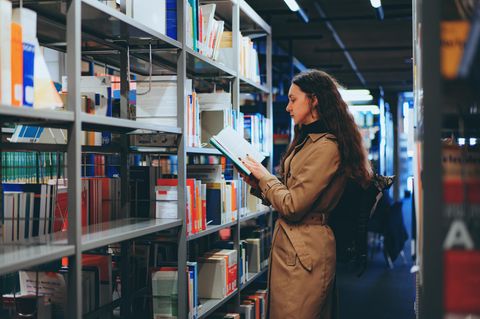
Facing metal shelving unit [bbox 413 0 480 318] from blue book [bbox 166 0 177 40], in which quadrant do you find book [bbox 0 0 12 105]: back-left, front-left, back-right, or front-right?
front-right

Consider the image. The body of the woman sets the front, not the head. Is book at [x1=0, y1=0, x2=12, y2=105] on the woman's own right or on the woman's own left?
on the woman's own left

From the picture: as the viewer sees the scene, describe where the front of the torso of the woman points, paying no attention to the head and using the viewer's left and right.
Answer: facing to the left of the viewer

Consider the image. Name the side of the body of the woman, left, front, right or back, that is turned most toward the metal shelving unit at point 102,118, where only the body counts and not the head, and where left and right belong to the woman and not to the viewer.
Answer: front

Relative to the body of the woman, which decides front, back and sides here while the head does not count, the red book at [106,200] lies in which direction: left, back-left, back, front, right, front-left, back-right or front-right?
front

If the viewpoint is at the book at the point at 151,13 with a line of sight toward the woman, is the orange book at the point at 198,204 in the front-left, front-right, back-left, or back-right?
front-left

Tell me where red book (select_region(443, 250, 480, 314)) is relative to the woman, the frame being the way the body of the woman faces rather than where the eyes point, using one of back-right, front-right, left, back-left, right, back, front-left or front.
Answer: left

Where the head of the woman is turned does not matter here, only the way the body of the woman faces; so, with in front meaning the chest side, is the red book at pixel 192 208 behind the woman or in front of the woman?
in front

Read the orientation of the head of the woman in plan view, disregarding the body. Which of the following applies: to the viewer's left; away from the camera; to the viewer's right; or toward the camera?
to the viewer's left

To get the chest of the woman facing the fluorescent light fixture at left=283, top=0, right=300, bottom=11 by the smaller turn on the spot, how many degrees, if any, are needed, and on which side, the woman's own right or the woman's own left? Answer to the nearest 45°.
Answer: approximately 90° to the woman's own right

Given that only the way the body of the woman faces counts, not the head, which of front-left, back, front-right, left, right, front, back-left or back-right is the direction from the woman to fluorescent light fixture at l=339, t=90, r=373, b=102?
right

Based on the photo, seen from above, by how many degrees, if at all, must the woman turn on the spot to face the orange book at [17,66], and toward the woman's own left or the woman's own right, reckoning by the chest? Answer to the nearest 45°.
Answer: approximately 45° to the woman's own left

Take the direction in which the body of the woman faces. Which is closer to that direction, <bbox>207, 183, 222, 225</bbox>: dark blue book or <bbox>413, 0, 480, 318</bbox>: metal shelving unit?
the dark blue book

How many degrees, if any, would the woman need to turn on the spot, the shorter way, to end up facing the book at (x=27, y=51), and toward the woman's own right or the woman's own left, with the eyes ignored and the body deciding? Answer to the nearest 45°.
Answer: approximately 45° to the woman's own left

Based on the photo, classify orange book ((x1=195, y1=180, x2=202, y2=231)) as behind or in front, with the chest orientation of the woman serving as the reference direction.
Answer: in front
